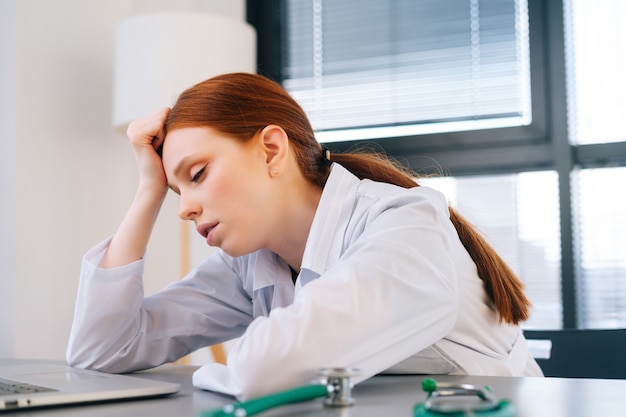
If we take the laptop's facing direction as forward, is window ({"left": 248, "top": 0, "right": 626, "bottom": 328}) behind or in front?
in front

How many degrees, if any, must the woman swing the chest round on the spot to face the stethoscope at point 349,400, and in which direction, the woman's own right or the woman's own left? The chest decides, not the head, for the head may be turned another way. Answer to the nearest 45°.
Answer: approximately 90° to the woman's own left

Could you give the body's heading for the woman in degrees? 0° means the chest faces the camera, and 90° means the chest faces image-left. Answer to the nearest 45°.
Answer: approximately 90°

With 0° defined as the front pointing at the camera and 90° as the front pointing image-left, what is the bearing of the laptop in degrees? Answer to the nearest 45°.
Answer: approximately 225°

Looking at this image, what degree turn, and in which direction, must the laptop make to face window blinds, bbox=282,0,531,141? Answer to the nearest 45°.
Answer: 0° — it already faces it
